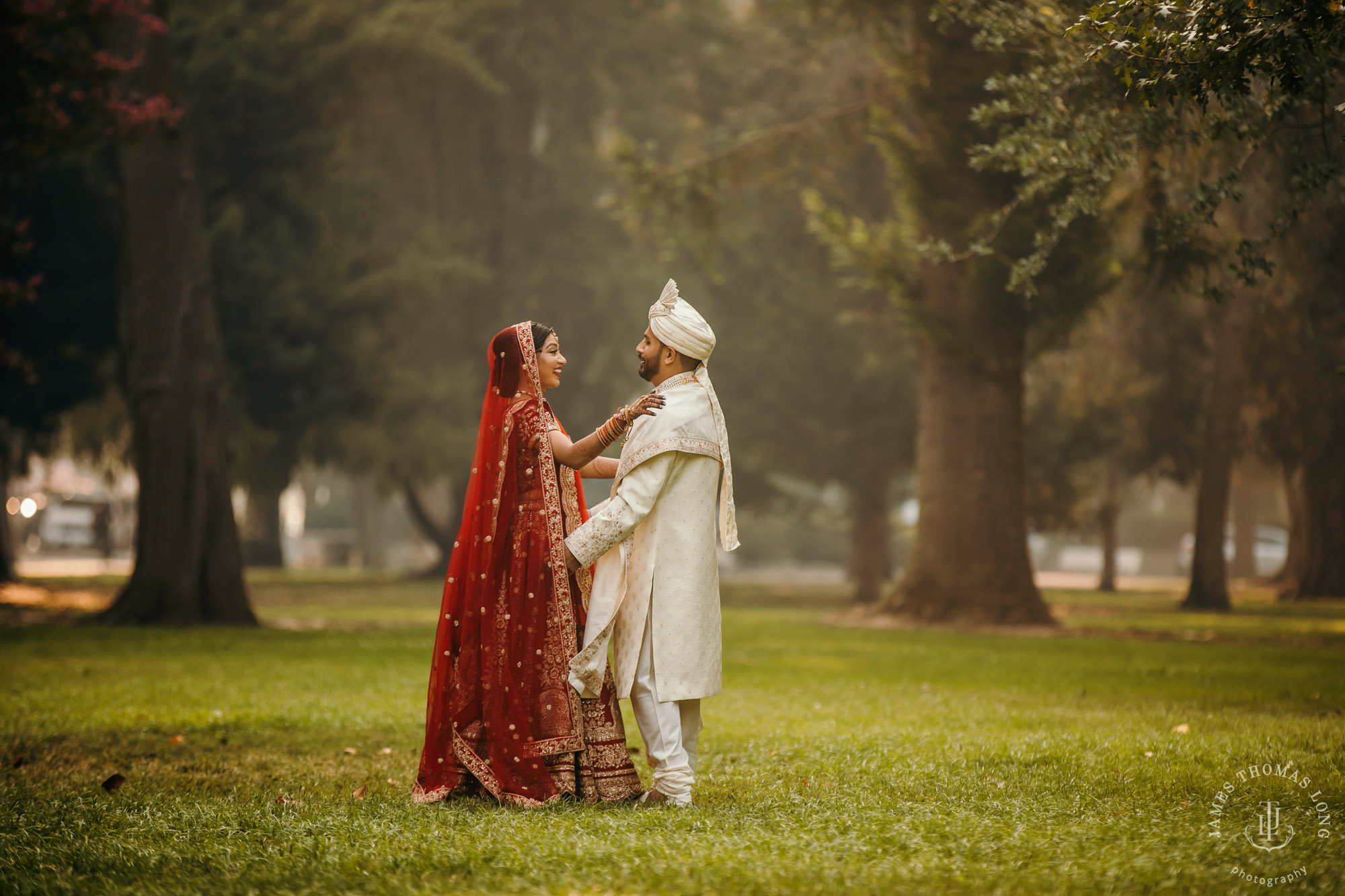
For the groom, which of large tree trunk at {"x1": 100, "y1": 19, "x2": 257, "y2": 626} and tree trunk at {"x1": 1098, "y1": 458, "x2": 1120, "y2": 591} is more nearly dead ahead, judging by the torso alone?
the large tree trunk

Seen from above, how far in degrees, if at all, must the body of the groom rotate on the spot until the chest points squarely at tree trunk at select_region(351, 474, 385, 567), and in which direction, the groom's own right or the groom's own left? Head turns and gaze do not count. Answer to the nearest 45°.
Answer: approximately 90° to the groom's own right

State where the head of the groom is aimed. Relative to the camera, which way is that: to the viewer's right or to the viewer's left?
to the viewer's left

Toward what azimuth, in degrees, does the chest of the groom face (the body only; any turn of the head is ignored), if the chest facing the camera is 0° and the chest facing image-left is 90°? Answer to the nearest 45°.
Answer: approximately 90°

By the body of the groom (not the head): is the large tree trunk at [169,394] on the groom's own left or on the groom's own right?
on the groom's own right

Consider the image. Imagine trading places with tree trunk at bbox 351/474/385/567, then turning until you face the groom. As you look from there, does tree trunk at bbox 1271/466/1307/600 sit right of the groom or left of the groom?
left

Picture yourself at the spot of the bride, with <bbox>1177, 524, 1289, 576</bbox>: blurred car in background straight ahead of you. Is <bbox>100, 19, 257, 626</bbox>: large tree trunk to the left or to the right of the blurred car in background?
left

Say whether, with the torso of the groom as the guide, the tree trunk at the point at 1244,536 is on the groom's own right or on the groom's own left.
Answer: on the groom's own right
